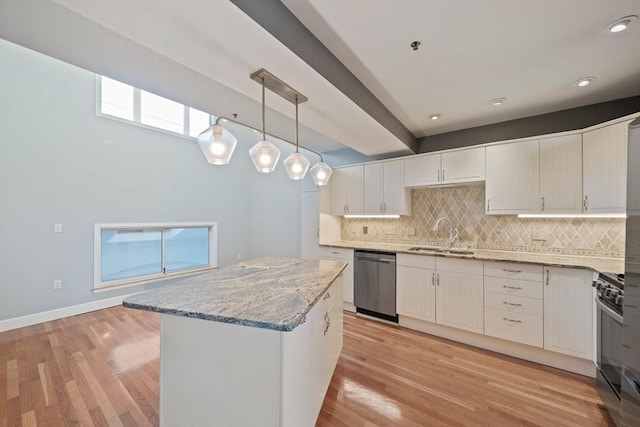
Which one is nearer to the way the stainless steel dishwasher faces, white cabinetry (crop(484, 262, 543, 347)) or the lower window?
the lower window

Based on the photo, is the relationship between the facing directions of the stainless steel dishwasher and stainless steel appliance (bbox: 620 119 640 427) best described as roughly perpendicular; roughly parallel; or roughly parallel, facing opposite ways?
roughly perpendicular

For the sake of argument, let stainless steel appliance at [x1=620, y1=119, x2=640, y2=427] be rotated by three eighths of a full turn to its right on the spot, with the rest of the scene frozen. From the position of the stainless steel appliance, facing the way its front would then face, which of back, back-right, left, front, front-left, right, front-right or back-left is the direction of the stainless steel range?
front-left

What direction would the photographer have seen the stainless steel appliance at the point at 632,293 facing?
facing to the left of the viewer

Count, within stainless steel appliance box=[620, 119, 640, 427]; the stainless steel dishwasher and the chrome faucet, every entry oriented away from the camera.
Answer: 0

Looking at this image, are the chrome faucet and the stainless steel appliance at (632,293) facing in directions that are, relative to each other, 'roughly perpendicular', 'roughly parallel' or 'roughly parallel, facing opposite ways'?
roughly perpendicular

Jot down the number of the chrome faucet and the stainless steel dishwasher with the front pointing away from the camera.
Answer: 0

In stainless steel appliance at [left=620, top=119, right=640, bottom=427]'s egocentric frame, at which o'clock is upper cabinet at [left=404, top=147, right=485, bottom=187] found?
The upper cabinet is roughly at 1 o'clock from the stainless steel appliance.

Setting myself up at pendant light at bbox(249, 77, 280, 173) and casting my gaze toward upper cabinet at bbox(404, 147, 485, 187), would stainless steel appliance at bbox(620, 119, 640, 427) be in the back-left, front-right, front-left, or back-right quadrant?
front-right

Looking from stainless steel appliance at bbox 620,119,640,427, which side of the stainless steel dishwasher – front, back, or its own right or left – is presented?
left

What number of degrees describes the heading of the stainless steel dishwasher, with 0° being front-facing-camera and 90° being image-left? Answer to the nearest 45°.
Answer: approximately 45°

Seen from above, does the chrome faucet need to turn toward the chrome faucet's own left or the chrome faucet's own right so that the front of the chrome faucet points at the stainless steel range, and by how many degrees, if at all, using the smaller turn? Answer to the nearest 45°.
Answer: approximately 90° to the chrome faucet's own left
